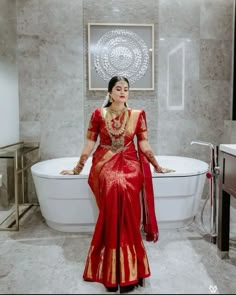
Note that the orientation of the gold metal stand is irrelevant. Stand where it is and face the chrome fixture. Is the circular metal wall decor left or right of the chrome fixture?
left

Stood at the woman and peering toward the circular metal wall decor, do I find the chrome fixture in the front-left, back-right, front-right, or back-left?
front-right

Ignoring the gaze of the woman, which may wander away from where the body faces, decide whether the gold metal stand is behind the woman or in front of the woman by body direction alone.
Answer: behind

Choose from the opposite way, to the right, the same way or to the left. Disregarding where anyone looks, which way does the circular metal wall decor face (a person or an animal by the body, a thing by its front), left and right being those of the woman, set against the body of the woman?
the same way

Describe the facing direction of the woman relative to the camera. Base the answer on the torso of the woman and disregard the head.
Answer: toward the camera

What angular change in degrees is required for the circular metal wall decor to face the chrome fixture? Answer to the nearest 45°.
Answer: approximately 45° to its left

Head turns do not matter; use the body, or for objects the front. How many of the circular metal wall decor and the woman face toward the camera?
2

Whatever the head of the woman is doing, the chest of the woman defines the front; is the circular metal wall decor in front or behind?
behind

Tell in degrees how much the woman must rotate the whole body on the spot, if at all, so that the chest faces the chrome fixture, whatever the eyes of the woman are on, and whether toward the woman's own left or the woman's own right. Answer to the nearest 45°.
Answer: approximately 135° to the woman's own left

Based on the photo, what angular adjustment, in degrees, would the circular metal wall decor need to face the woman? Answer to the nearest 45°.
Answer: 0° — it already faces them

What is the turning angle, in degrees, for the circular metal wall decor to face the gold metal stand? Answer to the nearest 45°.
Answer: approximately 45° to its right

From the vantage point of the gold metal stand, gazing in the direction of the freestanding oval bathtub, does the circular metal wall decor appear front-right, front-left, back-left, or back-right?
front-left
